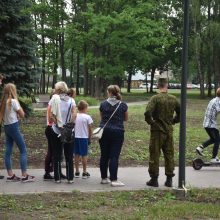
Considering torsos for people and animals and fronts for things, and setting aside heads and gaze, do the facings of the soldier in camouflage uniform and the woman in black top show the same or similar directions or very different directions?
same or similar directions

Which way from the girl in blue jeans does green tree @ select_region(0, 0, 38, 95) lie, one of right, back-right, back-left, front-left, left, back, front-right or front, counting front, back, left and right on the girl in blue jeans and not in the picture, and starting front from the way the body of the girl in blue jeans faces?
front-left

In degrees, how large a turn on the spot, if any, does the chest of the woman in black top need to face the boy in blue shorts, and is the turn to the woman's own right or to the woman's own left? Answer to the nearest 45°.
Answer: approximately 45° to the woman's own left

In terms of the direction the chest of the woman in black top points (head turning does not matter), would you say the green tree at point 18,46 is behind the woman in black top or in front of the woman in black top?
in front

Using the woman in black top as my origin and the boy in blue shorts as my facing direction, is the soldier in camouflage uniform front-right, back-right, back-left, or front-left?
back-right

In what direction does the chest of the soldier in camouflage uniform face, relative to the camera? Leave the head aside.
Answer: away from the camera

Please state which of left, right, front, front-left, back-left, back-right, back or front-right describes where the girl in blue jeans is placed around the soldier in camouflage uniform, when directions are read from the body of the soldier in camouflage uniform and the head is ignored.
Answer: left

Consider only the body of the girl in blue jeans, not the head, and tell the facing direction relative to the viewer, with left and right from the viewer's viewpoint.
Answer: facing away from the viewer and to the right of the viewer

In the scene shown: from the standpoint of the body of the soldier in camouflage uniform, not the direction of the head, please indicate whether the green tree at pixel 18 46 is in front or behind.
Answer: in front

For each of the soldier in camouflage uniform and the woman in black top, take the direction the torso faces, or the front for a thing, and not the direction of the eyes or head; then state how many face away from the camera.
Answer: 2

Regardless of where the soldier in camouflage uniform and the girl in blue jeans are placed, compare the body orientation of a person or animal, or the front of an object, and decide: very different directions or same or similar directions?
same or similar directions

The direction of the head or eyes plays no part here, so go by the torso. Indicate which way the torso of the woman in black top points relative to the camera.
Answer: away from the camera
